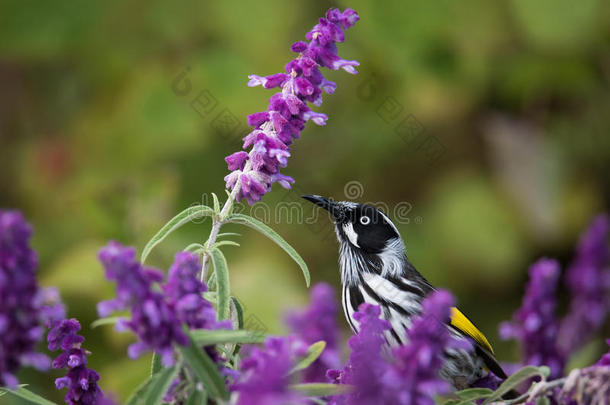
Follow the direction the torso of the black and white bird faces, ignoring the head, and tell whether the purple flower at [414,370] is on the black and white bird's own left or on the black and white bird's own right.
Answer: on the black and white bird's own left

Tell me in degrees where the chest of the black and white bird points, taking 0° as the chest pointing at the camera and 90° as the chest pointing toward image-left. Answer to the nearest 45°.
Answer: approximately 90°

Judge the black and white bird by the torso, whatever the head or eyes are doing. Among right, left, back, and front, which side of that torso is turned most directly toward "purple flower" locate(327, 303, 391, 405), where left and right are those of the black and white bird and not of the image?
left

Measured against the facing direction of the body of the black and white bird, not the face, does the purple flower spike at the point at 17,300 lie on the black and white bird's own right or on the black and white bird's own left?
on the black and white bird's own right
